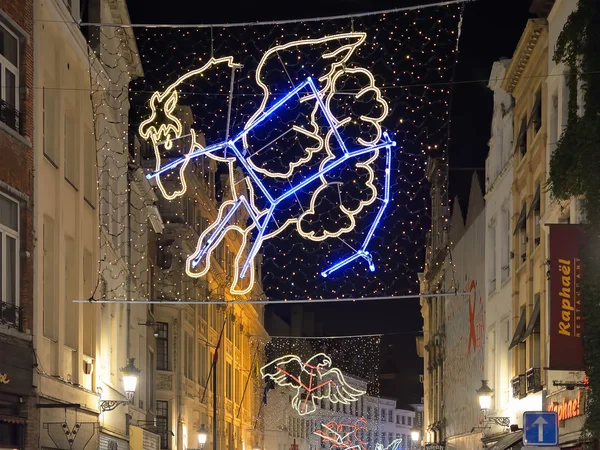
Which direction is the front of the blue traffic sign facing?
toward the camera

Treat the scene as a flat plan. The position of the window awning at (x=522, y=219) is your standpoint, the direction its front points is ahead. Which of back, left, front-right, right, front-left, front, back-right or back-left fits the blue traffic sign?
left

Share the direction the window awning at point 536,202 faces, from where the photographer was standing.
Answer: facing to the left of the viewer

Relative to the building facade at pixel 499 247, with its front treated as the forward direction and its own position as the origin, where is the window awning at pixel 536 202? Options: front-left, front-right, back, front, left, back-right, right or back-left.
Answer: left

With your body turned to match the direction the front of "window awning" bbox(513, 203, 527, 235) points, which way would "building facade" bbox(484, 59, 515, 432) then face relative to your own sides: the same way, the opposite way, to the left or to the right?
the same way

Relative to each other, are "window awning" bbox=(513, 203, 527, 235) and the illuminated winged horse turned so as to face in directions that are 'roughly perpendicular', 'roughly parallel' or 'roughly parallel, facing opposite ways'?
roughly parallel

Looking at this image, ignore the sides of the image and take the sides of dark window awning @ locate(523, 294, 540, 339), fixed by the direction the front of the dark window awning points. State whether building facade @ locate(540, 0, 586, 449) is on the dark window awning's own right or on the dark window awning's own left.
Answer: on the dark window awning's own left

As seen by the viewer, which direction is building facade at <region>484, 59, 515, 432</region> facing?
to the viewer's left

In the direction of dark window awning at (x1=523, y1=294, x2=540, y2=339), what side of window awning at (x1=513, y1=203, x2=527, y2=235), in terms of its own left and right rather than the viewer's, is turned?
left

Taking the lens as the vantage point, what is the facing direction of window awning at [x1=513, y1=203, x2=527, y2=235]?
facing to the left of the viewer

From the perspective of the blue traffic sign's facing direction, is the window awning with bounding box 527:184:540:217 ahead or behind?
behind

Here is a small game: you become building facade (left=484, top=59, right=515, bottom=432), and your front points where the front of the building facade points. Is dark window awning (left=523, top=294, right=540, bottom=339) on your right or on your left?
on your left

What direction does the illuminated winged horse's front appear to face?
to the viewer's left

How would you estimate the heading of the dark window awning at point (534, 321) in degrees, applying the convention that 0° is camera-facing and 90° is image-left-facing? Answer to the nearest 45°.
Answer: approximately 90°

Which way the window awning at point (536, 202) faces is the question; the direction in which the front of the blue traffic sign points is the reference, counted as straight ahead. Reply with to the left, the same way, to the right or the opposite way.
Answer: to the right

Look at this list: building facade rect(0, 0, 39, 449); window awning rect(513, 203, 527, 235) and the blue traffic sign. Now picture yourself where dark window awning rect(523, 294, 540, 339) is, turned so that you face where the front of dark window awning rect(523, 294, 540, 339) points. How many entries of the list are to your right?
1
